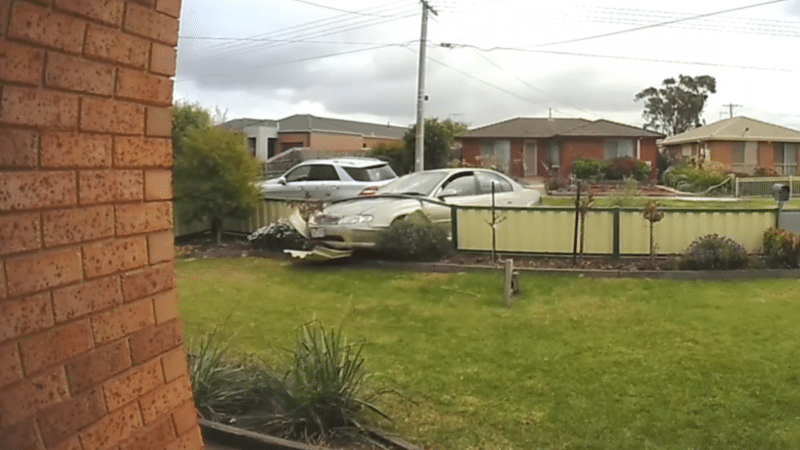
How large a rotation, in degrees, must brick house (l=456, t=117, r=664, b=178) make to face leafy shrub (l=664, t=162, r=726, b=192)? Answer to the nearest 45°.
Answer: approximately 45° to its left

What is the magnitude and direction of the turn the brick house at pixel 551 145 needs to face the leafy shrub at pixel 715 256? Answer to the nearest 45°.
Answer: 0° — it already faces it

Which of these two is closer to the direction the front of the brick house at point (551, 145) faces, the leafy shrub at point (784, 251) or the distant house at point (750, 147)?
the leafy shrub

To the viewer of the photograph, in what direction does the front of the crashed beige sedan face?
facing the viewer and to the left of the viewer

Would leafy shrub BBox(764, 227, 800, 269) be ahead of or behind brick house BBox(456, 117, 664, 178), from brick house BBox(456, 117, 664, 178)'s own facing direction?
ahead

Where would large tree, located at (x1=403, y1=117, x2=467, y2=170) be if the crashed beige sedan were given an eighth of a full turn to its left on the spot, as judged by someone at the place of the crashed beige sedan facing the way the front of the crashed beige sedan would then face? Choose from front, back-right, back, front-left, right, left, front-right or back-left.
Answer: back

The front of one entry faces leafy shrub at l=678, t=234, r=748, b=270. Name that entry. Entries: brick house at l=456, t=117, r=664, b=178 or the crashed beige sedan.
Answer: the brick house

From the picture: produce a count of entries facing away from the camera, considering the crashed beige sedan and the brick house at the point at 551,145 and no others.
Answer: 0

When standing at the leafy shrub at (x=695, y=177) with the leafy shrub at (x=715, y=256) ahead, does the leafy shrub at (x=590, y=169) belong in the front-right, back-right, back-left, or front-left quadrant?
back-right

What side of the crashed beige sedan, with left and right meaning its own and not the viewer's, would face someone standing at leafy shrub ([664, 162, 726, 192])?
back

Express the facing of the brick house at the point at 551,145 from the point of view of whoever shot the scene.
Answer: facing the viewer

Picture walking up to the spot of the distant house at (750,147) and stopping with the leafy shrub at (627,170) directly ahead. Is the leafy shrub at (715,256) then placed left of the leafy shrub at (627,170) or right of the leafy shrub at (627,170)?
left
